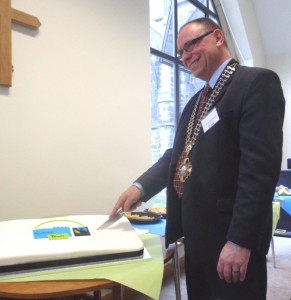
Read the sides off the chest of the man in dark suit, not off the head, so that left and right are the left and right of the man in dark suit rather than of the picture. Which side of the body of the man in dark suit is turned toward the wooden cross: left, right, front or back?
right

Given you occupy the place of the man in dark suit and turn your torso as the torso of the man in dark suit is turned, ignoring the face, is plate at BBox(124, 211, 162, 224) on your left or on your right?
on your right

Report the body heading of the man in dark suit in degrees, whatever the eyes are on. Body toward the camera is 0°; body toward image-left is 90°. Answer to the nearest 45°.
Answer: approximately 45°
